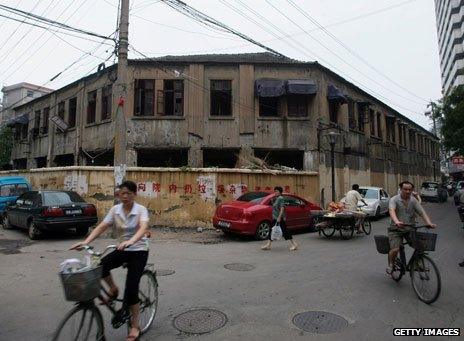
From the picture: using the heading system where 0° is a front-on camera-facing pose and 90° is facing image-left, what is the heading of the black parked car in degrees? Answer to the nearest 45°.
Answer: approximately 135°

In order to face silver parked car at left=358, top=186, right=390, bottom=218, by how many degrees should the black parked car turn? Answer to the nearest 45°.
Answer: approximately 135° to its right

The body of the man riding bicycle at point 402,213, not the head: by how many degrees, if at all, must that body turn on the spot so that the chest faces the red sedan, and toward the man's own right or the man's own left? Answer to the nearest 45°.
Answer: approximately 180°

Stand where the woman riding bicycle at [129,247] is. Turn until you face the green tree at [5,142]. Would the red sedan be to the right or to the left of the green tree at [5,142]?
right

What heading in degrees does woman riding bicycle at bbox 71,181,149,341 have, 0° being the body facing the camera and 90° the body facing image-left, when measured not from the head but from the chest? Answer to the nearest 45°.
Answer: approximately 45°

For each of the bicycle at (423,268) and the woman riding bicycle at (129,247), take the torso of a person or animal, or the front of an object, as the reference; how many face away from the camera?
0
